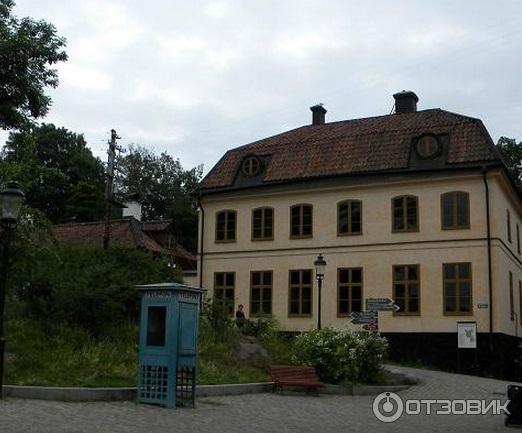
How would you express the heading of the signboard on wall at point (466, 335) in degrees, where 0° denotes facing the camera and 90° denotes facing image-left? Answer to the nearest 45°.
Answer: approximately 0°

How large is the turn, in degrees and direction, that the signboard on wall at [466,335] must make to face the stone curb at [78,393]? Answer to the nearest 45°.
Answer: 0° — it already faces it

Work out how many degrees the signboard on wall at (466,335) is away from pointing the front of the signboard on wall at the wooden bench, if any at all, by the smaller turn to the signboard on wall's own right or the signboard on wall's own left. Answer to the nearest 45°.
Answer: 0° — it already faces it

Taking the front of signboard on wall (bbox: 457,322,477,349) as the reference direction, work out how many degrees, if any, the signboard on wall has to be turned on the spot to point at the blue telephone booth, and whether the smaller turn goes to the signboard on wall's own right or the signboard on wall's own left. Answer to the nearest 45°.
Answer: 0° — it already faces it

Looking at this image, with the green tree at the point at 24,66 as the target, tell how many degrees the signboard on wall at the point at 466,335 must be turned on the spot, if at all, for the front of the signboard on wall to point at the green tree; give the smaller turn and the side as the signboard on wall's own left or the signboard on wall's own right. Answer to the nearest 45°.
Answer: approximately 45° to the signboard on wall's own right

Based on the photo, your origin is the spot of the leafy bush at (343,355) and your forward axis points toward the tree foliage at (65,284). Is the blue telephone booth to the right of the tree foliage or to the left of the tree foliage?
left
